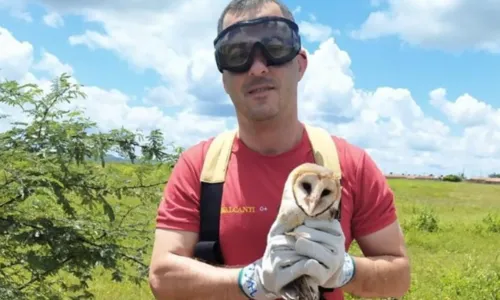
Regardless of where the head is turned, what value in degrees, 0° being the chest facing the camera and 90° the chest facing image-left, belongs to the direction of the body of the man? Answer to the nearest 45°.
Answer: approximately 0°
